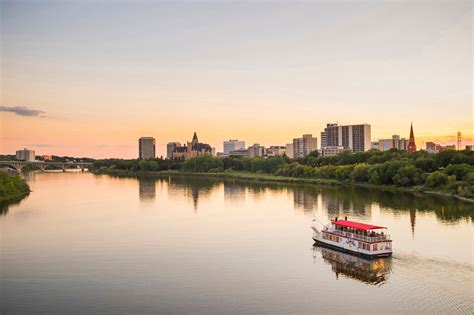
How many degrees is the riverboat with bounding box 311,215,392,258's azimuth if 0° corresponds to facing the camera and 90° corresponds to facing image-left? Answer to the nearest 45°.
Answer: approximately 135°
